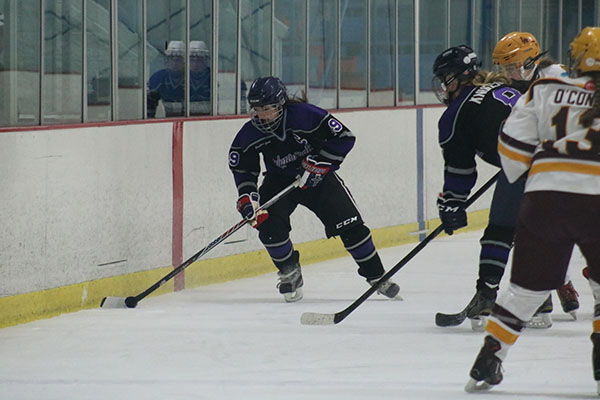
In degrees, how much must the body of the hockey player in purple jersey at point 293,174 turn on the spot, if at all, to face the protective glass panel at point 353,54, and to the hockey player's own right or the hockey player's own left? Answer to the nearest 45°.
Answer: approximately 135° to the hockey player's own right

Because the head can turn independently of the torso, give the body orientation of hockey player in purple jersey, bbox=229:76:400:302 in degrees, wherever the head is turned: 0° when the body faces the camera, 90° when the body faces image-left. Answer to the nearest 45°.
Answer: approximately 45°

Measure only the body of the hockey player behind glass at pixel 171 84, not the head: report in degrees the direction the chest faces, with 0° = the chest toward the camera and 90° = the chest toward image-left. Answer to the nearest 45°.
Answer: approximately 0°

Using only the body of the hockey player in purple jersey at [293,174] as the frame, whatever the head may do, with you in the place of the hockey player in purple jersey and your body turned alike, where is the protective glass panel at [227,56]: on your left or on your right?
on your right
